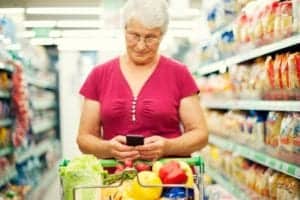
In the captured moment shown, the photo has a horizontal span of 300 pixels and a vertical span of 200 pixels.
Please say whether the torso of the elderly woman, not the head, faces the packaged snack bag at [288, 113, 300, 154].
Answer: no

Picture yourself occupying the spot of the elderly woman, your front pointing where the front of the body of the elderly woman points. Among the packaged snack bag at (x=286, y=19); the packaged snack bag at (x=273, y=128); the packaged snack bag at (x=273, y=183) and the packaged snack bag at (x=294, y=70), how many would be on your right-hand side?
0

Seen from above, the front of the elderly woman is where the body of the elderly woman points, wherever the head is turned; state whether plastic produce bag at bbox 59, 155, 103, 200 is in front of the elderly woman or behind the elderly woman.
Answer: in front

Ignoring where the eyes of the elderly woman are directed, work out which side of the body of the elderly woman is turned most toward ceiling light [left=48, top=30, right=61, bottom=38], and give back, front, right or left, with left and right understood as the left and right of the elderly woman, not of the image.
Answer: back

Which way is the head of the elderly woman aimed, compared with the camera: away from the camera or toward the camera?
toward the camera

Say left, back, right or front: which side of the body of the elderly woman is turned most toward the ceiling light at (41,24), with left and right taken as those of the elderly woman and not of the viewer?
back

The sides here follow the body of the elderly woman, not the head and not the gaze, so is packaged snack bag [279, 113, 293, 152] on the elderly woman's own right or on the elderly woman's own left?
on the elderly woman's own left

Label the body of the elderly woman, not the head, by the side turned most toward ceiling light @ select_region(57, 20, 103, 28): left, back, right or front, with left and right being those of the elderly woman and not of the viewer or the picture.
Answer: back

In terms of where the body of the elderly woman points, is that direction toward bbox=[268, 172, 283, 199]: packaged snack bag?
no

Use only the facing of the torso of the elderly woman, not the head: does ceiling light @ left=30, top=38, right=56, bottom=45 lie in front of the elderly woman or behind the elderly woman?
behind

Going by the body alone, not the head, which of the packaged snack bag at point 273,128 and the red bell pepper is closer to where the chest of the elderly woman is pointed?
the red bell pepper

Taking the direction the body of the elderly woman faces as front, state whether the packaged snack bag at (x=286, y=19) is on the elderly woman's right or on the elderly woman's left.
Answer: on the elderly woman's left

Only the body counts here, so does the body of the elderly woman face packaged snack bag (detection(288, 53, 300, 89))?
no

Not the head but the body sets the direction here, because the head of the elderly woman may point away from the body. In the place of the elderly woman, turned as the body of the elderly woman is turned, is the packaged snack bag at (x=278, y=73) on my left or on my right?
on my left

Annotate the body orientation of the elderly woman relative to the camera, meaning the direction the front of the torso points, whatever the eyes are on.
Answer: toward the camera
